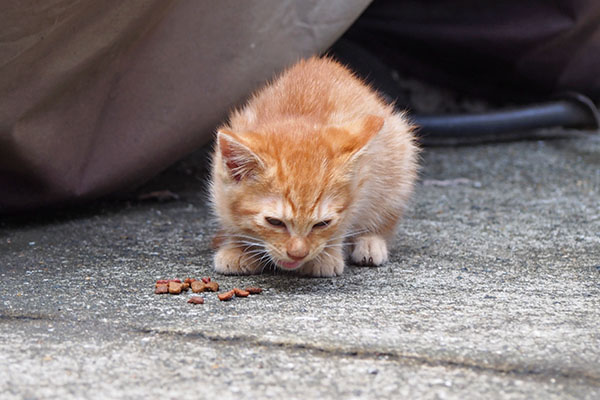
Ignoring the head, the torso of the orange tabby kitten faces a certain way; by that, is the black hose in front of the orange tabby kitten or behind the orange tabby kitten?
behind

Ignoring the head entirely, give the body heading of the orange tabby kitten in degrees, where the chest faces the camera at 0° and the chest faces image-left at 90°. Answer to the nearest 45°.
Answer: approximately 0°
